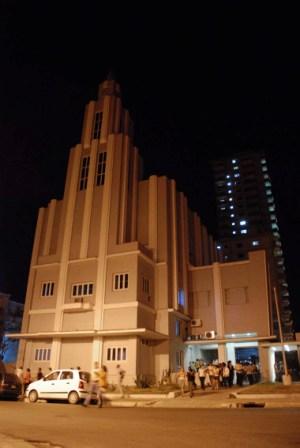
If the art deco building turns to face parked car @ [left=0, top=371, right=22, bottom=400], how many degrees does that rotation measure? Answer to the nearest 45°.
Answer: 0° — it already faces it

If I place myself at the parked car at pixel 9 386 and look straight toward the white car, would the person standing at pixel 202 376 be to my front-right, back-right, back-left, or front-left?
front-left

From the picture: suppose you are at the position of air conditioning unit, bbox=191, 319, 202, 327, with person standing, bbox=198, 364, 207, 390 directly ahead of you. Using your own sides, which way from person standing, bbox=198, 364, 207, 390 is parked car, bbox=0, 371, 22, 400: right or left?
right

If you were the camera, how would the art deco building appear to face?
facing the viewer and to the left of the viewer
